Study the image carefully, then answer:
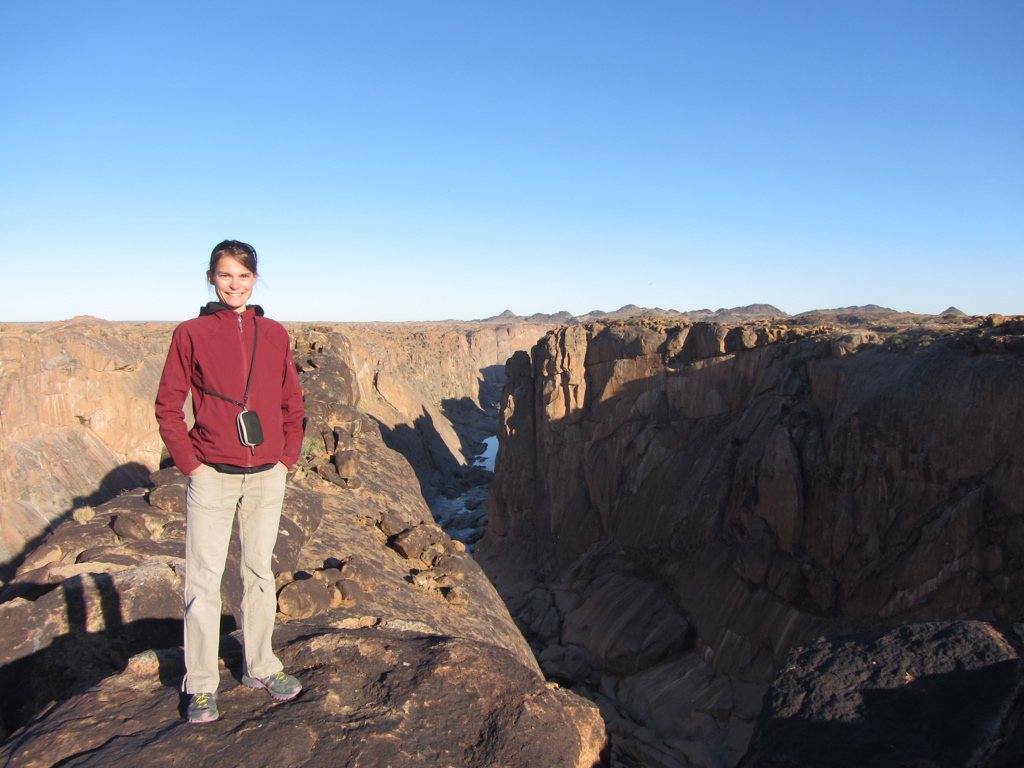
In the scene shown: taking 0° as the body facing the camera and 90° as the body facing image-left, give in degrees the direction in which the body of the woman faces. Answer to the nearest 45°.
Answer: approximately 0°

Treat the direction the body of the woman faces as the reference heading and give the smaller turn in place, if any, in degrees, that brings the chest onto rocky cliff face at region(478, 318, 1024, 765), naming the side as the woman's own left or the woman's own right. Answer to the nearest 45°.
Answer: approximately 135° to the woman's own left

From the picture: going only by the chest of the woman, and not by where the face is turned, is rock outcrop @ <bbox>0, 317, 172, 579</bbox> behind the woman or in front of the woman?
behind
